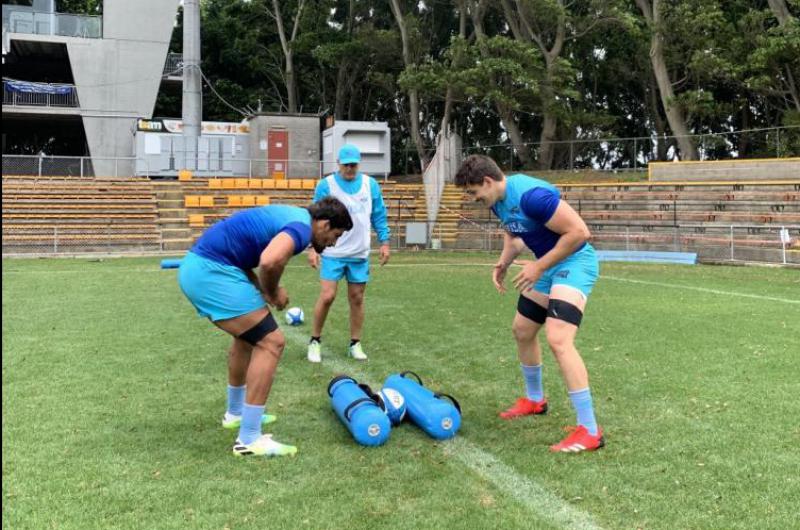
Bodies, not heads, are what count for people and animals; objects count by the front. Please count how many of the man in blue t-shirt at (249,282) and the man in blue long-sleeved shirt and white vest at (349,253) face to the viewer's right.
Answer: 1

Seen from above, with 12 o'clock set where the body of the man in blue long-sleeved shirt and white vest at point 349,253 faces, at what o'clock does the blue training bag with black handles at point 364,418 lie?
The blue training bag with black handles is roughly at 12 o'clock from the man in blue long-sleeved shirt and white vest.

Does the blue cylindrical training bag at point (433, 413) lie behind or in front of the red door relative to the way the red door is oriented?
in front

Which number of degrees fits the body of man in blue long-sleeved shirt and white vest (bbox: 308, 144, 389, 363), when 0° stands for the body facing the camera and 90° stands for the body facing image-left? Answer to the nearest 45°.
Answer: approximately 0°

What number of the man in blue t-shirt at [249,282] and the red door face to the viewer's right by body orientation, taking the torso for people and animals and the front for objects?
1

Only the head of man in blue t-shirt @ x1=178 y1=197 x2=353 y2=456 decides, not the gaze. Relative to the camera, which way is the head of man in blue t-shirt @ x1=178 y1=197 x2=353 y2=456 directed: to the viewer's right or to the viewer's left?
to the viewer's right

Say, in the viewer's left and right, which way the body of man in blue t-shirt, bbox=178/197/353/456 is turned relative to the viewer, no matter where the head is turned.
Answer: facing to the right of the viewer

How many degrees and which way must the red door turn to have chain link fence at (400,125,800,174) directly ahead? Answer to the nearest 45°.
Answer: approximately 90° to its left
